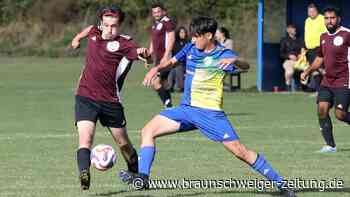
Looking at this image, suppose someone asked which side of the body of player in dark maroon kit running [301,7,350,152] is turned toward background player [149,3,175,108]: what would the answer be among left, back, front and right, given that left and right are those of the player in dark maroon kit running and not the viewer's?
right

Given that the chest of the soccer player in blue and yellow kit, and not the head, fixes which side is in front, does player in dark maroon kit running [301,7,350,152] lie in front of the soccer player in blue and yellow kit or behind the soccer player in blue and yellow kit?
behind

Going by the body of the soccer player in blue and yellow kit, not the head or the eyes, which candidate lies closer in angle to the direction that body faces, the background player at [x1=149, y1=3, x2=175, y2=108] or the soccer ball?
the soccer ball

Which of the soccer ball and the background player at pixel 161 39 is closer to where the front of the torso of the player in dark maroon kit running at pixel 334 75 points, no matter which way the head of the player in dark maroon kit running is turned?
the soccer ball

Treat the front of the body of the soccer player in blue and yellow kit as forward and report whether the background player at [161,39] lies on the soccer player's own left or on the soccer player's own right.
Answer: on the soccer player's own right

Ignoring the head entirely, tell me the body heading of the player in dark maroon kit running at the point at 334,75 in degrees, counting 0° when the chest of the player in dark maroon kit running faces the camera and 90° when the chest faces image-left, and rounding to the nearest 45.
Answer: approximately 45°
